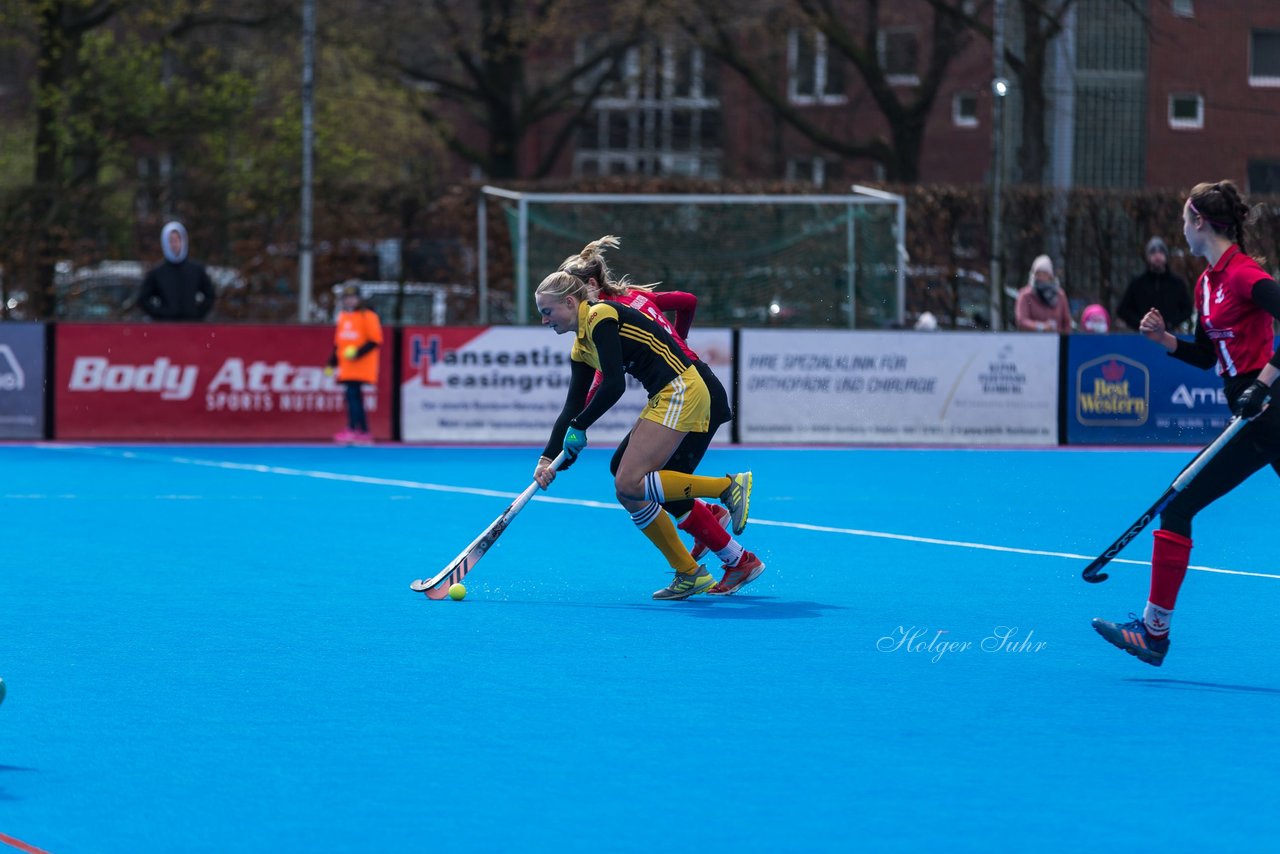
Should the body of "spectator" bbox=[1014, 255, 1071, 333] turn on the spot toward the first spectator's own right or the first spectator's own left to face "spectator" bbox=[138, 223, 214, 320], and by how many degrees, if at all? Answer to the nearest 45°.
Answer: approximately 90° to the first spectator's own right

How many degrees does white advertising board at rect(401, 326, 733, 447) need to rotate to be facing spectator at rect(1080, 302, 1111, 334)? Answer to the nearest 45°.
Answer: approximately 90° to its left

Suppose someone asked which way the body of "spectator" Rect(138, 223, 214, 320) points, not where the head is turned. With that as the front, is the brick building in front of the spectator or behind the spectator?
behind

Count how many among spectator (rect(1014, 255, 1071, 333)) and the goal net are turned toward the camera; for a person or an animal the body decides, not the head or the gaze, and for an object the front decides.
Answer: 2

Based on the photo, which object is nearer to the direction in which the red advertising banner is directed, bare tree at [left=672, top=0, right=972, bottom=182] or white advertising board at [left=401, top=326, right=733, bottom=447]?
the white advertising board

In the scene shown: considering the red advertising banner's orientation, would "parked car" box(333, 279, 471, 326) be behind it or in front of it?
behind

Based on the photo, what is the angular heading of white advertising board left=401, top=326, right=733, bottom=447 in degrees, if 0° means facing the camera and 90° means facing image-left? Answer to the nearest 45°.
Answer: approximately 0°
